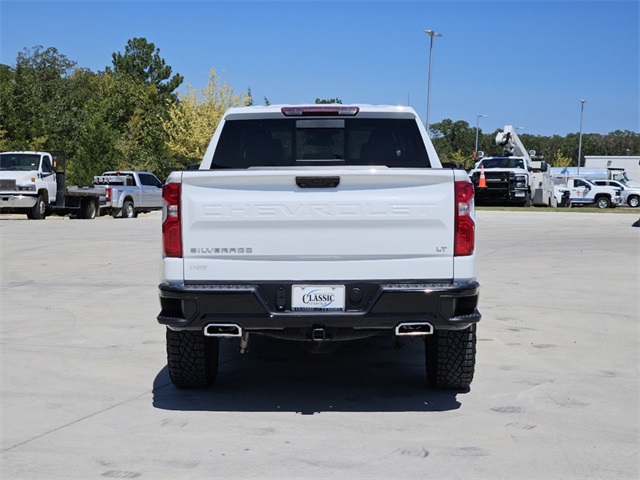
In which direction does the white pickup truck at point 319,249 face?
away from the camera

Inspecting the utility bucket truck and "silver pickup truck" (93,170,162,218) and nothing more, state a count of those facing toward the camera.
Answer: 1

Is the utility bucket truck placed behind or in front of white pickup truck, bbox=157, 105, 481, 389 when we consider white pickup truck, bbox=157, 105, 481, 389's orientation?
in front

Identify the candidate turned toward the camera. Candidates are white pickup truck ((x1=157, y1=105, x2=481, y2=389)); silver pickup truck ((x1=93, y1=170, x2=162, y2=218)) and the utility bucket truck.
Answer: the utility bucket truck

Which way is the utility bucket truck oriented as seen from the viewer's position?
toward the camera

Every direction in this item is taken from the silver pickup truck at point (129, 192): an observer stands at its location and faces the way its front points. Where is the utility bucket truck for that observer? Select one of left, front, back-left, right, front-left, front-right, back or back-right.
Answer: front-right

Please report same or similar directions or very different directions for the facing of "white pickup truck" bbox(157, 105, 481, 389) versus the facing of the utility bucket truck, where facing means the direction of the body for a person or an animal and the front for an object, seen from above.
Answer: very different directions

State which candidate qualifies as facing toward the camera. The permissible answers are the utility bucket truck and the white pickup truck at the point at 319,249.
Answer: the utility bucket truck

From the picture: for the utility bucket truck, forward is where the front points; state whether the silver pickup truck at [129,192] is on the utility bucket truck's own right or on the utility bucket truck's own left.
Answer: on the utility bucket truck's own right

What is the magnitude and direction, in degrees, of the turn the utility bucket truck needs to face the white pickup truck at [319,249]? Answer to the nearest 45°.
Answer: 0° — it already faces it

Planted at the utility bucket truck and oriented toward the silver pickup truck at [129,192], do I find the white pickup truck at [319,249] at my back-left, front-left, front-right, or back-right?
front-left

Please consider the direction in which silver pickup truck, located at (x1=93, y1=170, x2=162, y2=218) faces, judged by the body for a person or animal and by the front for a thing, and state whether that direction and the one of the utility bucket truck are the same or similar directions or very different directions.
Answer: very different directions

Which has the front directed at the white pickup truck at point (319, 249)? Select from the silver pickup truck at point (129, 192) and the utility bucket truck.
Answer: the utility bucket truck

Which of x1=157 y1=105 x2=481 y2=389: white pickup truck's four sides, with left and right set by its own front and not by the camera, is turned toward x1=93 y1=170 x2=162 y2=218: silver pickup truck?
front
